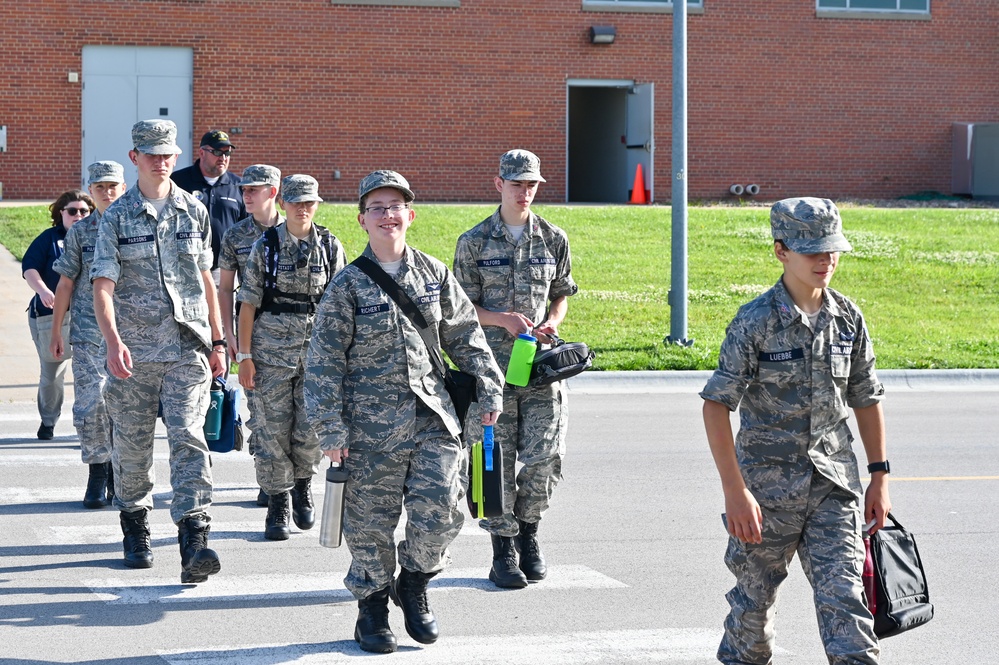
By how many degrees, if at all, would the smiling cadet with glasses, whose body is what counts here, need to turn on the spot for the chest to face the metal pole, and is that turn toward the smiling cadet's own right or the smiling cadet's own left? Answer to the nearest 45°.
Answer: approximately 180°

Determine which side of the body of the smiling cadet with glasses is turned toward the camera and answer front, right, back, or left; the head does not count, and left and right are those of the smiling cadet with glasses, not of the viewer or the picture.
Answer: front

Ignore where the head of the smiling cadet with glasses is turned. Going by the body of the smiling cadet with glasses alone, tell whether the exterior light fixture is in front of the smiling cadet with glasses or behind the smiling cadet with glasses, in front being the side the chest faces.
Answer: behind

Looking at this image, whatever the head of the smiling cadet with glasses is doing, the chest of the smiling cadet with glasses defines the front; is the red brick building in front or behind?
behind
